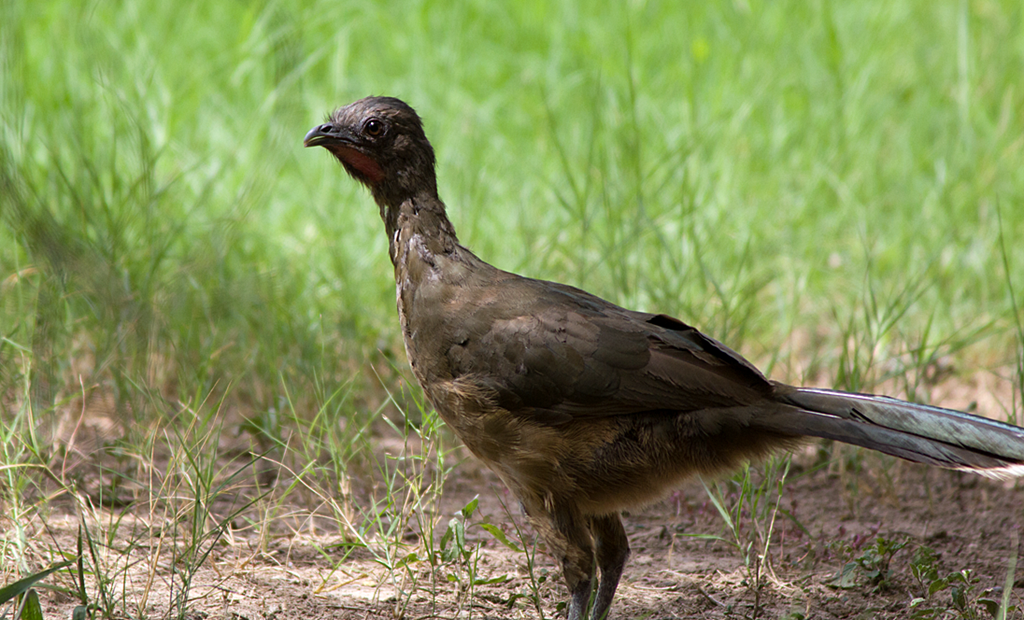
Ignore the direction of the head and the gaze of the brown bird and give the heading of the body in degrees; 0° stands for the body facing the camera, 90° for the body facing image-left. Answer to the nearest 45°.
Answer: approximately 90°
